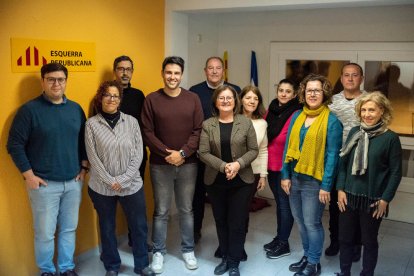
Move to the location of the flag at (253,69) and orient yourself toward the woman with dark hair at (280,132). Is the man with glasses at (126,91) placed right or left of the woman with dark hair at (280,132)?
right

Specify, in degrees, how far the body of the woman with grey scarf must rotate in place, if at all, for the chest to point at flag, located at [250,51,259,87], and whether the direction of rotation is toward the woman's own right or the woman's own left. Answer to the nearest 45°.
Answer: approximately 90° to the woman's own right

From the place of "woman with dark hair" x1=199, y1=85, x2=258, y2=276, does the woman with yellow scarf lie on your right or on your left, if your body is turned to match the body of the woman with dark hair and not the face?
on your left

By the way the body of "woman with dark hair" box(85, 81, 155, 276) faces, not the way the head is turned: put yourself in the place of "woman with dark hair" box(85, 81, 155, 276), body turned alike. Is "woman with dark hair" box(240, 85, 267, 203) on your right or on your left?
on your left

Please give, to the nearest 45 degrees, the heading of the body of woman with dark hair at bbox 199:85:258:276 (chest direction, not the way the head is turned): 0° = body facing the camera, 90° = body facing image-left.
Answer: approximately 0°

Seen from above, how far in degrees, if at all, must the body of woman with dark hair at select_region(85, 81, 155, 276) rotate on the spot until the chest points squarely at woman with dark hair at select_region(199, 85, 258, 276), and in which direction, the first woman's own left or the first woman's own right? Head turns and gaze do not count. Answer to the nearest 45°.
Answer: approximately 90° to the first woman's own left

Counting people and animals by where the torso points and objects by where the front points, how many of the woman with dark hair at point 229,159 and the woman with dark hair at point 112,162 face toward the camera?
2
